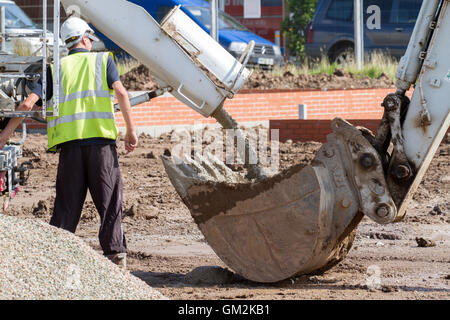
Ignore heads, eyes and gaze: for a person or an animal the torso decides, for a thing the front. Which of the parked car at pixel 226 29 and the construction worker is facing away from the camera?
the construction worker

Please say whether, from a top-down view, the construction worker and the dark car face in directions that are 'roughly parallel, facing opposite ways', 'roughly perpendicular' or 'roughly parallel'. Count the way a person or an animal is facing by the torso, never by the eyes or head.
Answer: roughly perpendicular

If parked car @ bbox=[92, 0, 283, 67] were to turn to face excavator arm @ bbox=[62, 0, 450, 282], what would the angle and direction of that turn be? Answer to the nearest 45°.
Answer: approximately 45° to its right

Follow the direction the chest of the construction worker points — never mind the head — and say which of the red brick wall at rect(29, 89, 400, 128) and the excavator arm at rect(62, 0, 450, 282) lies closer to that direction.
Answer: the red brick wall

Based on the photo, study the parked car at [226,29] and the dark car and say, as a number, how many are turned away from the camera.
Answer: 0

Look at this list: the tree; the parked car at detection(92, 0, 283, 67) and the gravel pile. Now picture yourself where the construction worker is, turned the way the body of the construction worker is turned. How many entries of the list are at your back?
1

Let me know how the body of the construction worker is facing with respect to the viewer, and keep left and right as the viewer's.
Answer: facing away from the viewer

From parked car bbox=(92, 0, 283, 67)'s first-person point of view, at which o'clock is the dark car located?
The dark car is roughly at 10 o'clock from the parked car.

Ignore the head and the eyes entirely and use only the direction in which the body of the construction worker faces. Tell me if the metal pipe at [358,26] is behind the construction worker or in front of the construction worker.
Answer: in front

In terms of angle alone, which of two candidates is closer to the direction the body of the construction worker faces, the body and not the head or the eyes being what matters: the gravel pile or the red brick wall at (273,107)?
the red brick wall

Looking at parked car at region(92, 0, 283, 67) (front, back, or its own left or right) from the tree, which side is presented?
left

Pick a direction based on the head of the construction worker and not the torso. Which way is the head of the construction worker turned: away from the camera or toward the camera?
away from the camera

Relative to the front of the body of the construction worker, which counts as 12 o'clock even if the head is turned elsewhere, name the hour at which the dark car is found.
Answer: The dark car is roughly at 1 o'clock from the construction worker.

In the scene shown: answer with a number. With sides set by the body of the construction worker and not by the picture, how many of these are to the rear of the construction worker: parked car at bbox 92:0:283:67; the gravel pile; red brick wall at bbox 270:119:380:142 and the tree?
1
